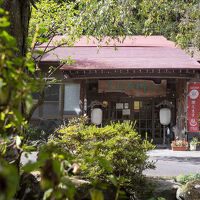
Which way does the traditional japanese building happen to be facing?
toward the camera

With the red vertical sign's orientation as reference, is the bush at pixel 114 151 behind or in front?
in front

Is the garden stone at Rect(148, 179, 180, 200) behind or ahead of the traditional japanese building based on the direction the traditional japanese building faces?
ahead

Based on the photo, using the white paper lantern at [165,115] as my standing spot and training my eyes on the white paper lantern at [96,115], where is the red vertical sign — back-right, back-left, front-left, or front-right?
back-left

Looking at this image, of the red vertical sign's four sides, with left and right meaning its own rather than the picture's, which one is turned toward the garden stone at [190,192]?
front

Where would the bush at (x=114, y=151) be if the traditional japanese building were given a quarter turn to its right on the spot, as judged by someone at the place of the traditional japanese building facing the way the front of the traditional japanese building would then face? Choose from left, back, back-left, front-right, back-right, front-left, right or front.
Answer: left

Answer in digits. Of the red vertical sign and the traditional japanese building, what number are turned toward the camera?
2

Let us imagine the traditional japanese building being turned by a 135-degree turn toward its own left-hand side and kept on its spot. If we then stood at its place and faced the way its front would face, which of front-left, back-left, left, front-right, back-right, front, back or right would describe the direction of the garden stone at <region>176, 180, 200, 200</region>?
back-right

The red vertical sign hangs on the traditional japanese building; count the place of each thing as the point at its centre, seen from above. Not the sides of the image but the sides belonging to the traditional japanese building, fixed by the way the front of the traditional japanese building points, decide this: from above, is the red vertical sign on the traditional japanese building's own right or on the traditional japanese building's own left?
on the traditional japanese building's own left

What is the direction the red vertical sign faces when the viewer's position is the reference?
facing the viewer

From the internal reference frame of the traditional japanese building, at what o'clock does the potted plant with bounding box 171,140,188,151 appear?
The potted plant is roughly at 10 o'clock from the traditional japanese building.

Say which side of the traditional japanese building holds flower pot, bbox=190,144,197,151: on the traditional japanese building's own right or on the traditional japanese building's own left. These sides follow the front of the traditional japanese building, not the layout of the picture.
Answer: on the traditional japanese building's own left
